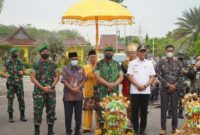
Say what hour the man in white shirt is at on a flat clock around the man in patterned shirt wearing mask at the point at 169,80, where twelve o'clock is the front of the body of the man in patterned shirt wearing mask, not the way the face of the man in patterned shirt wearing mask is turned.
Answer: The man in white shirt is roughly at 2 o'clock from the man in patterned shirt wearing mask.

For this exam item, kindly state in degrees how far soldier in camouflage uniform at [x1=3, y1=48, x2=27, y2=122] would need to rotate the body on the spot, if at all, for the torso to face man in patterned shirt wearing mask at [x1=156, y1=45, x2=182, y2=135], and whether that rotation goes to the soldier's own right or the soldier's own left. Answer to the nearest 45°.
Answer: approximately 45° to the soldier's own left

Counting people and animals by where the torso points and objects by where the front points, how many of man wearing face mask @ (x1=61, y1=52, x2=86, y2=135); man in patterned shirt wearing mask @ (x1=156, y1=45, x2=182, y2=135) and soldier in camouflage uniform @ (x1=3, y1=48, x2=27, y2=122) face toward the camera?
3

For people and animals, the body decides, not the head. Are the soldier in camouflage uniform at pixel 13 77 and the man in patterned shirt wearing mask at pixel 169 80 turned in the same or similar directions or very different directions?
same or similar directions

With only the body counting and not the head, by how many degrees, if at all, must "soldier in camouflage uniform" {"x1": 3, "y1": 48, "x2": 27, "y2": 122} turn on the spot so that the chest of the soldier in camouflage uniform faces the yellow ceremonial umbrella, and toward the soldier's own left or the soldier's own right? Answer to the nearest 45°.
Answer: approximately 45° to the soldier's own left

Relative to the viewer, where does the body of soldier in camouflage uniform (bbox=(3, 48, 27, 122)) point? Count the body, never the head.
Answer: toward the camera

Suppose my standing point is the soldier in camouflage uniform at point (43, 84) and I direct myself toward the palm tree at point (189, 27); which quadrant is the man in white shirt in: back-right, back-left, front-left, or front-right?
front-right

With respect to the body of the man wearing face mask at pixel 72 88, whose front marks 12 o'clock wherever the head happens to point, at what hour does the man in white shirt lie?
The man in white shirt is roughly at 9 o'clock from the man wearing face mask.

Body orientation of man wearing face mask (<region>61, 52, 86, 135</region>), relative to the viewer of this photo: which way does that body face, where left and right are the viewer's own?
facing the viewer

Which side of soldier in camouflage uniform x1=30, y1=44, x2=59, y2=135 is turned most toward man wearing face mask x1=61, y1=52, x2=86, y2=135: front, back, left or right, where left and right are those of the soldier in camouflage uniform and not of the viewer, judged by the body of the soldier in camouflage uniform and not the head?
left

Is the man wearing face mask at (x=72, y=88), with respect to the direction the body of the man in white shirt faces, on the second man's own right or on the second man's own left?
on the second man's own right

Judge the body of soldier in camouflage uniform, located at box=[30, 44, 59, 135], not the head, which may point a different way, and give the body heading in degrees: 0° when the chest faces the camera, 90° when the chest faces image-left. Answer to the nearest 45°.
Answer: approximately 0°

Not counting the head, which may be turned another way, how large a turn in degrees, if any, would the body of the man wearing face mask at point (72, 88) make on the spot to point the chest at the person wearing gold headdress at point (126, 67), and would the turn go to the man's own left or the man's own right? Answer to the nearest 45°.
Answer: approximately 90° to the man's own left

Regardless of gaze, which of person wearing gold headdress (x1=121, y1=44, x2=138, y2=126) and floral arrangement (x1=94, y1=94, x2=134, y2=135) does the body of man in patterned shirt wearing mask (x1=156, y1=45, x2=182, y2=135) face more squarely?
the floral arrangement

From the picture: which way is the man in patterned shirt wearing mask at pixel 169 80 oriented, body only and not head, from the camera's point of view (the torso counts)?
toward the camera
